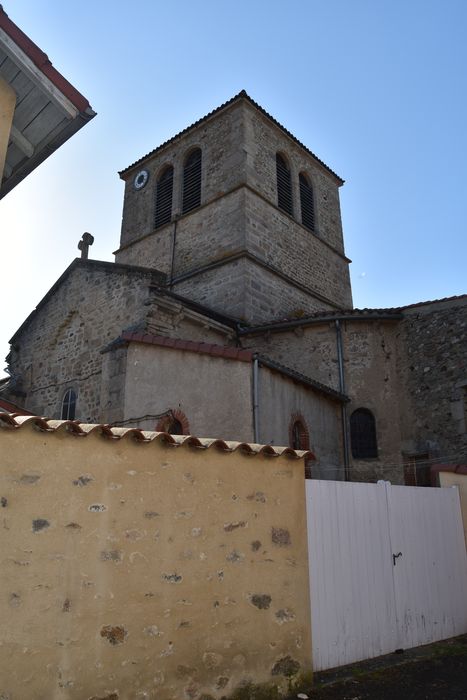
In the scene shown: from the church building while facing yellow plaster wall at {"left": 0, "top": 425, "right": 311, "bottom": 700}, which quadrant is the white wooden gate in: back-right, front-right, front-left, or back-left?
front-left

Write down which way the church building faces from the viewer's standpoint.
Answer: facing away from the viewer and to the left of the viewer

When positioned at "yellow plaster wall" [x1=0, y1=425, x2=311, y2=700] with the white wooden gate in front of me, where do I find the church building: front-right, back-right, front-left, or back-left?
front-left
